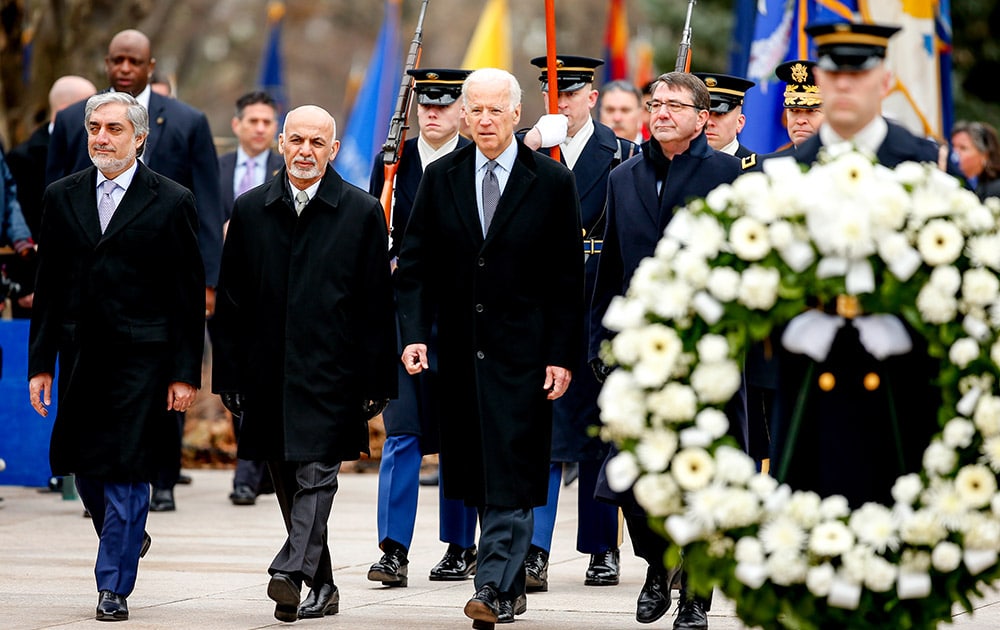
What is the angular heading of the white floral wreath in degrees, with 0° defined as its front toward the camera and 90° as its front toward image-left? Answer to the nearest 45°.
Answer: approximately 0°

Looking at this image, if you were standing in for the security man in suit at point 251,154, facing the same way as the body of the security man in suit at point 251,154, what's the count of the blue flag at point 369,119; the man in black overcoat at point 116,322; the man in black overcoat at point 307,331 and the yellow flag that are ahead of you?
2

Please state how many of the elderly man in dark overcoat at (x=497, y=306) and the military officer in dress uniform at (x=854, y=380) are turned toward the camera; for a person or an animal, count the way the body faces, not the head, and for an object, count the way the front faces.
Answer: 2

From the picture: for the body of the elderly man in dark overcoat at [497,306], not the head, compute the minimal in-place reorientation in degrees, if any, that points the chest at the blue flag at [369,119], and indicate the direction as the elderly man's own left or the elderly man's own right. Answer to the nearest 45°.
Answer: approximately 180°

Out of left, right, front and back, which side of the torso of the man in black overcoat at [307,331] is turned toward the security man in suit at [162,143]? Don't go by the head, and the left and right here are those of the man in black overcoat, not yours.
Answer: back
